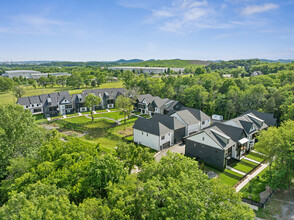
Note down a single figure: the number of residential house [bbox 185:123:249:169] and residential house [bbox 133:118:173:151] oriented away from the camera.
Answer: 0
